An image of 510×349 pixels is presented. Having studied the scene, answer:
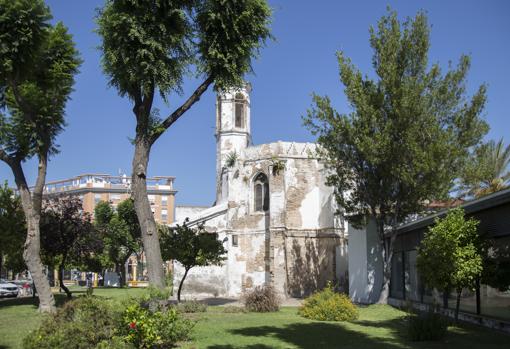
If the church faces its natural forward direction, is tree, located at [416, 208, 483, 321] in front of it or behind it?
behind

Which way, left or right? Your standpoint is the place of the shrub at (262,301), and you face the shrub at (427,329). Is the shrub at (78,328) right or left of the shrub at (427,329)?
right

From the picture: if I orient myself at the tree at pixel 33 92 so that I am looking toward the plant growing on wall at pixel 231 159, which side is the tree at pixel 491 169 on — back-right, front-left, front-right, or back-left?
front-right

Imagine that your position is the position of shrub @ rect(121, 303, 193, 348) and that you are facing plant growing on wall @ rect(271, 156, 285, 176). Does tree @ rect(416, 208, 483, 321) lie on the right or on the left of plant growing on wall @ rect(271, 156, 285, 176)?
right

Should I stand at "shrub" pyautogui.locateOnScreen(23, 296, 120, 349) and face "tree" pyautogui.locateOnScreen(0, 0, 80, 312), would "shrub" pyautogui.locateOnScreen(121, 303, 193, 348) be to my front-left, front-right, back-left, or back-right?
back-right

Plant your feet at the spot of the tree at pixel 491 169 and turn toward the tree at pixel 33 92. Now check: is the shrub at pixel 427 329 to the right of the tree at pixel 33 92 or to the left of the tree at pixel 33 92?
left

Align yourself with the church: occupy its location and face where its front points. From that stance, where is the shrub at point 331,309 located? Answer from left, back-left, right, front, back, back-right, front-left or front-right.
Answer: back
